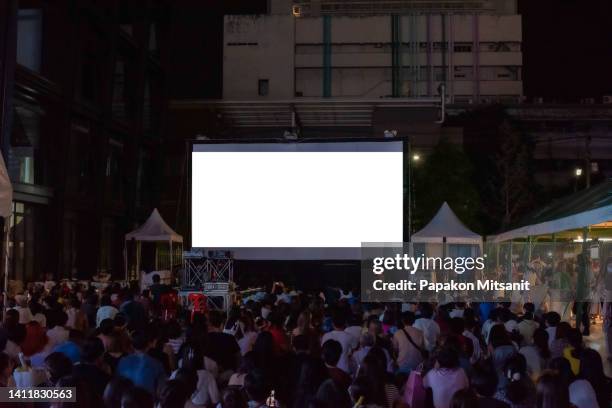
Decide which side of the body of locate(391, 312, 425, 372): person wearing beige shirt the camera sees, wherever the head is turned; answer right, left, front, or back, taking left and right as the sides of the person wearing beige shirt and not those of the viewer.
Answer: back

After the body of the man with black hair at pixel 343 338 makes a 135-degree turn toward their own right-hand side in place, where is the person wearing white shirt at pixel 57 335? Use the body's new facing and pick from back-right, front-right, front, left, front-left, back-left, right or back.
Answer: back-right

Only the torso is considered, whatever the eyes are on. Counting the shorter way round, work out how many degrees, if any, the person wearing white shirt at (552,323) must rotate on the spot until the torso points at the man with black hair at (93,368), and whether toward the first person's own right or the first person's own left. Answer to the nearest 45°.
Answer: approximately 135° to the first person's own left

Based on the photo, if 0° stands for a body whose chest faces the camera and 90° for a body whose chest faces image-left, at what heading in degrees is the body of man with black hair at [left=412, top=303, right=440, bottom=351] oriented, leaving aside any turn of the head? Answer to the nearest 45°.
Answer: approximately 180°

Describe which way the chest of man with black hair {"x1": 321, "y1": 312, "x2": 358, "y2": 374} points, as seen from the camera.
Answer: away from the camera

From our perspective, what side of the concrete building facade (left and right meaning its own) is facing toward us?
front

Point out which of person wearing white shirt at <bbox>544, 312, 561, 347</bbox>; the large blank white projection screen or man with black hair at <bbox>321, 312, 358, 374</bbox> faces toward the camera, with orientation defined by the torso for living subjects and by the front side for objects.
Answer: the large blank white projection screen

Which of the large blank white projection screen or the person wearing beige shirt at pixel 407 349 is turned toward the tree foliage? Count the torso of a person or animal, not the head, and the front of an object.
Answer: the person wearing beige shirt

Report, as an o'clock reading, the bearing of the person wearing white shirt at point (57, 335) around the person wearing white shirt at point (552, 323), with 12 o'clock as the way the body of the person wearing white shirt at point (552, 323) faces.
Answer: the person wearing white shirt at point (57, 335) is roughly at 8 o'clock from the person wearing white shirt at point (552, 323).

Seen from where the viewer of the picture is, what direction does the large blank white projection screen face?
facing the viewer

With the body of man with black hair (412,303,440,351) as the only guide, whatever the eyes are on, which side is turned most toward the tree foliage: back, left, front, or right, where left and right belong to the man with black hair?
front

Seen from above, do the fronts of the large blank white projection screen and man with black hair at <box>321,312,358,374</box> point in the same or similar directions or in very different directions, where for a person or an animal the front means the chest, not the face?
very different directions

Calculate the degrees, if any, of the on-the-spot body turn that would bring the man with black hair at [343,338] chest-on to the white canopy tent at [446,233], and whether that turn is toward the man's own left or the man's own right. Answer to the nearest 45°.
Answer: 0° — they already face it

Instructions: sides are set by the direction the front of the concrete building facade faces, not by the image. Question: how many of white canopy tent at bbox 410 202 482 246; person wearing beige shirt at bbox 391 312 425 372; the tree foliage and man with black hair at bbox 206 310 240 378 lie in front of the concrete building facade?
4

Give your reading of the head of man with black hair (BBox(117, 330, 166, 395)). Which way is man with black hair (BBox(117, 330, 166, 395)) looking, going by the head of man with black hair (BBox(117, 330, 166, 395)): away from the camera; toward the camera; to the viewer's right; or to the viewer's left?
away from the camera

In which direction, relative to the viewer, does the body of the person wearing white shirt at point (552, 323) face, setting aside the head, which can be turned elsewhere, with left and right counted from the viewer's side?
facing away from the viewer

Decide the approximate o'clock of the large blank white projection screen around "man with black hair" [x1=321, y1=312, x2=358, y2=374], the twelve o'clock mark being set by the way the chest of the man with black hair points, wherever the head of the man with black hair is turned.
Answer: The large blank white projection screen is roughly at 12 o'clock from the man with black hair.

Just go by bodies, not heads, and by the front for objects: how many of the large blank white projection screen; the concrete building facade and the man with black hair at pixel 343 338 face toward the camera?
2

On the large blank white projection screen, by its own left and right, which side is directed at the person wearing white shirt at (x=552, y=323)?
front

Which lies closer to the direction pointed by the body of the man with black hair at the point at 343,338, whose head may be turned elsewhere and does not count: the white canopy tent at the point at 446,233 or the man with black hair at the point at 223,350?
the white canopy tent
